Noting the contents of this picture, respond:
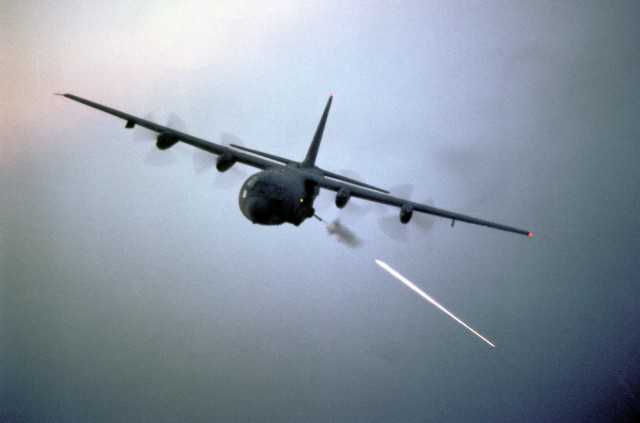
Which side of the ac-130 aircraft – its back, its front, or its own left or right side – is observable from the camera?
front
